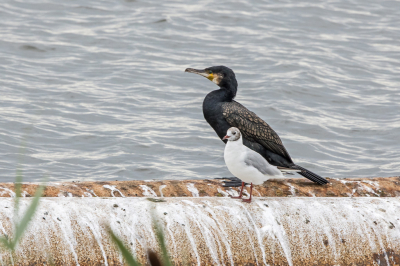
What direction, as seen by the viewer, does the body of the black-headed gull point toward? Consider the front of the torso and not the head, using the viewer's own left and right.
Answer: facing the viewer and to the left of the viewer

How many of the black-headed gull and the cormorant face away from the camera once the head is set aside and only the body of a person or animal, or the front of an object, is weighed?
0

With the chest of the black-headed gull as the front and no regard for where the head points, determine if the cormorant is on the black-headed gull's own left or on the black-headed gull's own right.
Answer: on the black-headed gull's own right

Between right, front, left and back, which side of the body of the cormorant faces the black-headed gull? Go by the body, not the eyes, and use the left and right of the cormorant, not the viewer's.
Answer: left

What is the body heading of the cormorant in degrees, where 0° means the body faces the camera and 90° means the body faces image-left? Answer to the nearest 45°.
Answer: approximately 90°
